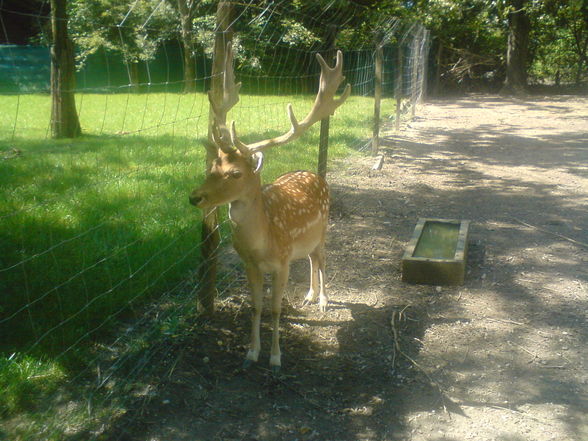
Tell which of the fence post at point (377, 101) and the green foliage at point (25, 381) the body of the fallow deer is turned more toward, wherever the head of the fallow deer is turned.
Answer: the green foliage

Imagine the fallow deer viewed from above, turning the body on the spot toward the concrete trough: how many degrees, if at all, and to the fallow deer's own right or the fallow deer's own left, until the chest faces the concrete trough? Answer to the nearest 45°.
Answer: approximately 180°

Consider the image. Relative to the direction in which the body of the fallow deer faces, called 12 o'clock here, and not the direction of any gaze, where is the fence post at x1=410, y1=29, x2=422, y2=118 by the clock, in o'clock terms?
The fence post is roughly at 5 o'clock from the fallow deer.

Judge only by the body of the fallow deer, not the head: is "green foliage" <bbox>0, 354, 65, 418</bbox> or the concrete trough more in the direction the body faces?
the green foliage

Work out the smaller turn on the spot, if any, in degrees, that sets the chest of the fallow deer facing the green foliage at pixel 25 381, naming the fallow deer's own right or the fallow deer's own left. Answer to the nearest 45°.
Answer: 0° — it already faces it
